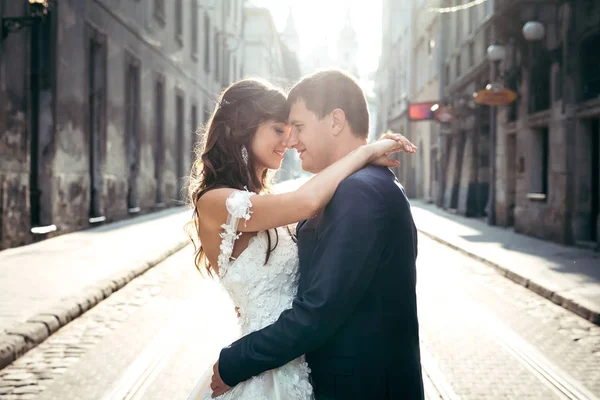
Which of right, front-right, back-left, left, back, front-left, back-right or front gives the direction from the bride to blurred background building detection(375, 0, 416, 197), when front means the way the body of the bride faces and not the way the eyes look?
left

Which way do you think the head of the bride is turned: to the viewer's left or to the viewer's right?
to the viewer's right

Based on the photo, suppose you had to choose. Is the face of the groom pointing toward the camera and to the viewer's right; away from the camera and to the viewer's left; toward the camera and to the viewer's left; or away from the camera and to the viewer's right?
toward the camera and to the viewer's left

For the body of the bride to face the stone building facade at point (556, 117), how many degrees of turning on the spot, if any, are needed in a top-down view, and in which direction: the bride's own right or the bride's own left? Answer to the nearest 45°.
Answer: approximately 45° to the bride's own left

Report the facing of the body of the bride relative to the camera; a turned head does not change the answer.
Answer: to the viewer's right

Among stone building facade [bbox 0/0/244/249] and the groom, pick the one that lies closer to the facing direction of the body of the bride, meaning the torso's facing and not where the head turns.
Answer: the groom

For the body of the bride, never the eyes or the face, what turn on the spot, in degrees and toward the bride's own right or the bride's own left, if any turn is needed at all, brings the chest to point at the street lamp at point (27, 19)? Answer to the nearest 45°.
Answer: approximately 135° to the bride's own left

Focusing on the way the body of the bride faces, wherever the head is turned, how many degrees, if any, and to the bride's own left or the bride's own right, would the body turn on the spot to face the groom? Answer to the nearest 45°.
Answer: approximately 45° to the bride's own right

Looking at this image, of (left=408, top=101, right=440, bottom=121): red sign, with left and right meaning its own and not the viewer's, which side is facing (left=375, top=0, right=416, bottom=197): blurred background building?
back

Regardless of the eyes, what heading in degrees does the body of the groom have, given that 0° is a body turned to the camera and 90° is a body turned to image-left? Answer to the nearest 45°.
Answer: approximately 90°
